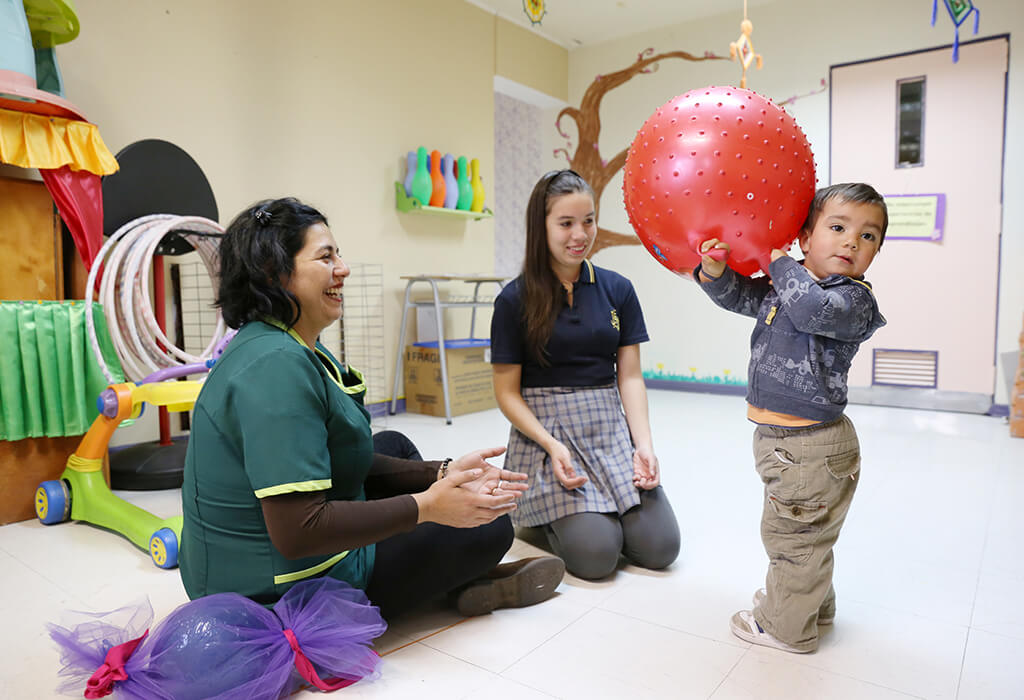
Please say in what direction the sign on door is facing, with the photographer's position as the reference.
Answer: facing the viewer

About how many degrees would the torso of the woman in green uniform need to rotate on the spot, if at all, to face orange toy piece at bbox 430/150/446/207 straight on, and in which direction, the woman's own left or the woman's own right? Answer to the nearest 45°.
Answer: approximately 90° to the woman's own left

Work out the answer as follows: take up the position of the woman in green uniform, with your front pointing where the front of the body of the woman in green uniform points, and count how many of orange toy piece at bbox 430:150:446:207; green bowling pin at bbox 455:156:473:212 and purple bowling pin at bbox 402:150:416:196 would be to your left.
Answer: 3

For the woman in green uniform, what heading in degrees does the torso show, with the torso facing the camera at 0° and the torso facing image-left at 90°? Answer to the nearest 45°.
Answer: approximately 270°

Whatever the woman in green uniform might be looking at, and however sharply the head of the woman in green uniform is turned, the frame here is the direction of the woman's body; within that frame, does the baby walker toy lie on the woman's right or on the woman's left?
on the woman's left

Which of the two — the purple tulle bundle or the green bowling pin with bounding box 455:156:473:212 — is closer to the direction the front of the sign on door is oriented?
the purple tulle bundle

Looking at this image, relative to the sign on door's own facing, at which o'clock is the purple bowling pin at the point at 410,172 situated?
The purple bowling pin is roughly at 2 o'clock from the sign on door.

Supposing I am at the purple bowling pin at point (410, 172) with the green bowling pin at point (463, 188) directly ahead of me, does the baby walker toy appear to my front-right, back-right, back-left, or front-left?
back-right

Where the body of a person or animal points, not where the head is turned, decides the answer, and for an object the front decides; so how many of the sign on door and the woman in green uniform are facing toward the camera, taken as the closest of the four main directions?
1

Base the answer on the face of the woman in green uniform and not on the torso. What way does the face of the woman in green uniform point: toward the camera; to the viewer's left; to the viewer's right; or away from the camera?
to the viewer's right

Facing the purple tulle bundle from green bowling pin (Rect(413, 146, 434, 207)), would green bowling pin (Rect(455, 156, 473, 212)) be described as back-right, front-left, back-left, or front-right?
back-left

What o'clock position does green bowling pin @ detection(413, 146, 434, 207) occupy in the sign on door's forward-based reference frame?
The green bowling pin is roughly at 2 o'clock from the sign on door.

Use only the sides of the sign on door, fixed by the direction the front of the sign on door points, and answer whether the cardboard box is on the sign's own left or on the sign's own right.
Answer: on the sign's own right

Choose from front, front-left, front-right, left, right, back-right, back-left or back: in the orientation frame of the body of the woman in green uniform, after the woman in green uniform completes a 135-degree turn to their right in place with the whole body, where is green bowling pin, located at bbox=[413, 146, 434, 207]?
back-right
